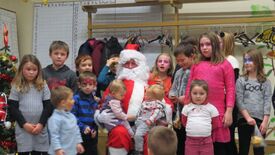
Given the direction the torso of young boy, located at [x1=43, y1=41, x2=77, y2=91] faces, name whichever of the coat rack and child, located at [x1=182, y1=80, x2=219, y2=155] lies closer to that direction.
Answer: the child

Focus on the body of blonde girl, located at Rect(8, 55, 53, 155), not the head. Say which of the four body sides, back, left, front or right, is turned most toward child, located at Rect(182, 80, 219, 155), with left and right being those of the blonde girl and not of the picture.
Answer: left

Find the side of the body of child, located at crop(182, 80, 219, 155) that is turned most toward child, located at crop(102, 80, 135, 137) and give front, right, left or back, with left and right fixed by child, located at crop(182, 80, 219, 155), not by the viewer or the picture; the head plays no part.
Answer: right

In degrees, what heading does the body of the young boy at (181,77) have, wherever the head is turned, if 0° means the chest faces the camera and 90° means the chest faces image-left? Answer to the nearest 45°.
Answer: approximately 45°

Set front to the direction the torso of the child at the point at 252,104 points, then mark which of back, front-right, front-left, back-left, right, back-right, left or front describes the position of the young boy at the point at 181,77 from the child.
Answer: right

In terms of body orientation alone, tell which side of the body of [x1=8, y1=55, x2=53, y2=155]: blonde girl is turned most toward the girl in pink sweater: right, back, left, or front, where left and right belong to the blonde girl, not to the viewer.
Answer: left

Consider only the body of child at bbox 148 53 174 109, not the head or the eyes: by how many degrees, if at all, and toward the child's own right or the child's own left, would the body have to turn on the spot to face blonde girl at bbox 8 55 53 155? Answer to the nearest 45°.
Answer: approximately 45° to the child's own right

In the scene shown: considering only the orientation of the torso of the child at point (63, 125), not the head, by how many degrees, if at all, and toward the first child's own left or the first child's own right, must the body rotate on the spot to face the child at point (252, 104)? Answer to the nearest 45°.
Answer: approximately 45° to the first child's own left
